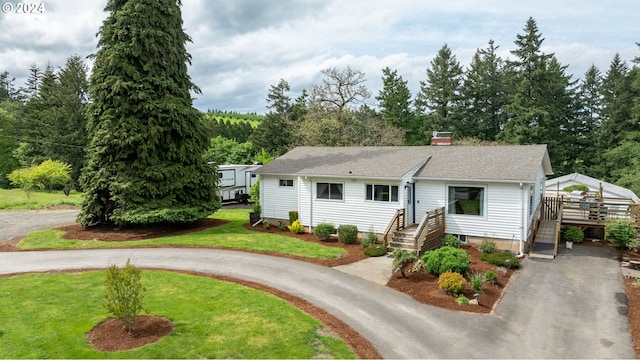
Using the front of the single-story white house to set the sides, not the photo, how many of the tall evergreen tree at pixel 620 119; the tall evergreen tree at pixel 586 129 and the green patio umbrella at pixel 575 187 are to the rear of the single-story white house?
3

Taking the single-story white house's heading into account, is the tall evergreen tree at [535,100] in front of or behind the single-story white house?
behind

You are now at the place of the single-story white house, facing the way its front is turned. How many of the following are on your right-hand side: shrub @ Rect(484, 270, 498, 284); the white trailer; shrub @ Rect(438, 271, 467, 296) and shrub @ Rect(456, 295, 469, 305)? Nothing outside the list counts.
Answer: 1

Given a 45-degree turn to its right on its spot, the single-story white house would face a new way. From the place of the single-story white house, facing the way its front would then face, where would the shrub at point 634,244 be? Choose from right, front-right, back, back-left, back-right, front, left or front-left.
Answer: back

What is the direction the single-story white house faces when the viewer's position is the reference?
facing the viewer and to the left of the viewer

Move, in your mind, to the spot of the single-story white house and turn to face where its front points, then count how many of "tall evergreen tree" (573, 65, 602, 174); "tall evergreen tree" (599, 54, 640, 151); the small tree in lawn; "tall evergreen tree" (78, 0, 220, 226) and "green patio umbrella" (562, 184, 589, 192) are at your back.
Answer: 3

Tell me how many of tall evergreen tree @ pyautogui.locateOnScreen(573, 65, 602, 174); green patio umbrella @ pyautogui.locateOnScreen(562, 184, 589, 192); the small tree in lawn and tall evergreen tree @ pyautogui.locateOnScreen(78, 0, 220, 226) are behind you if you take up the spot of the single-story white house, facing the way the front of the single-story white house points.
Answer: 2

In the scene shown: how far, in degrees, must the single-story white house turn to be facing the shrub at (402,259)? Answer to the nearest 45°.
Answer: approximately 45° to its left

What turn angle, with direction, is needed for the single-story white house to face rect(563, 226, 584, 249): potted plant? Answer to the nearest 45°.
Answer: approximately 135° to its left

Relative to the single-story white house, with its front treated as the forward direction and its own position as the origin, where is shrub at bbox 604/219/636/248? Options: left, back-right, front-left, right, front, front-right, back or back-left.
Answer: back-left

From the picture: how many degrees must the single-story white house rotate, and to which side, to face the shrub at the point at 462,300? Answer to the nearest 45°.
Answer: approximately 45° to its left

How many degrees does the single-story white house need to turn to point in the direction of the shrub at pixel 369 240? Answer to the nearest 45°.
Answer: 0° — it already faces it

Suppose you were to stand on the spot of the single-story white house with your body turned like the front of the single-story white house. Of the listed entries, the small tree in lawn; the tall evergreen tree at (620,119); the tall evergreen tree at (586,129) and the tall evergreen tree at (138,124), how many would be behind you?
2

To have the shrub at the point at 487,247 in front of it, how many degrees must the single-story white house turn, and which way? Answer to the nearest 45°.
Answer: approximately 90° to its left

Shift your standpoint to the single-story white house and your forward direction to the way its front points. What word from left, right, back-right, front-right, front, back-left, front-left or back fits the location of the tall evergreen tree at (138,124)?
front-right
